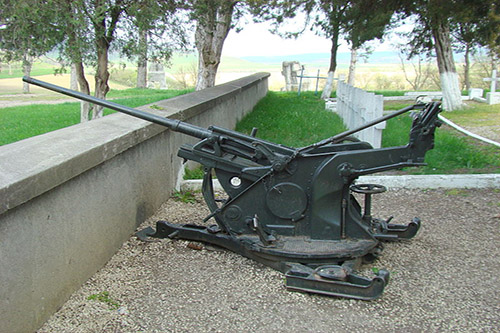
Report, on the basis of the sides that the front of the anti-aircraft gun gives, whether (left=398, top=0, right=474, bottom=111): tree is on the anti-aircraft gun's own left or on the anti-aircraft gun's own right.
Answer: on the anti-aircraft gun's own right

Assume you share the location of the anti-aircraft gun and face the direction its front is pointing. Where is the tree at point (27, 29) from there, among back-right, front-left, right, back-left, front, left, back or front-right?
front-right

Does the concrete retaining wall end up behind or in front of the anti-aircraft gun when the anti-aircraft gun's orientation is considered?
in front

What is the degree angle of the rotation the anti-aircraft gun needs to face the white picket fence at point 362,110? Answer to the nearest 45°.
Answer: approximately 90° to its right

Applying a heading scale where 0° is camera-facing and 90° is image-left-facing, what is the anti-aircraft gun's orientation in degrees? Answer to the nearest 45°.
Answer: approximately 90°
